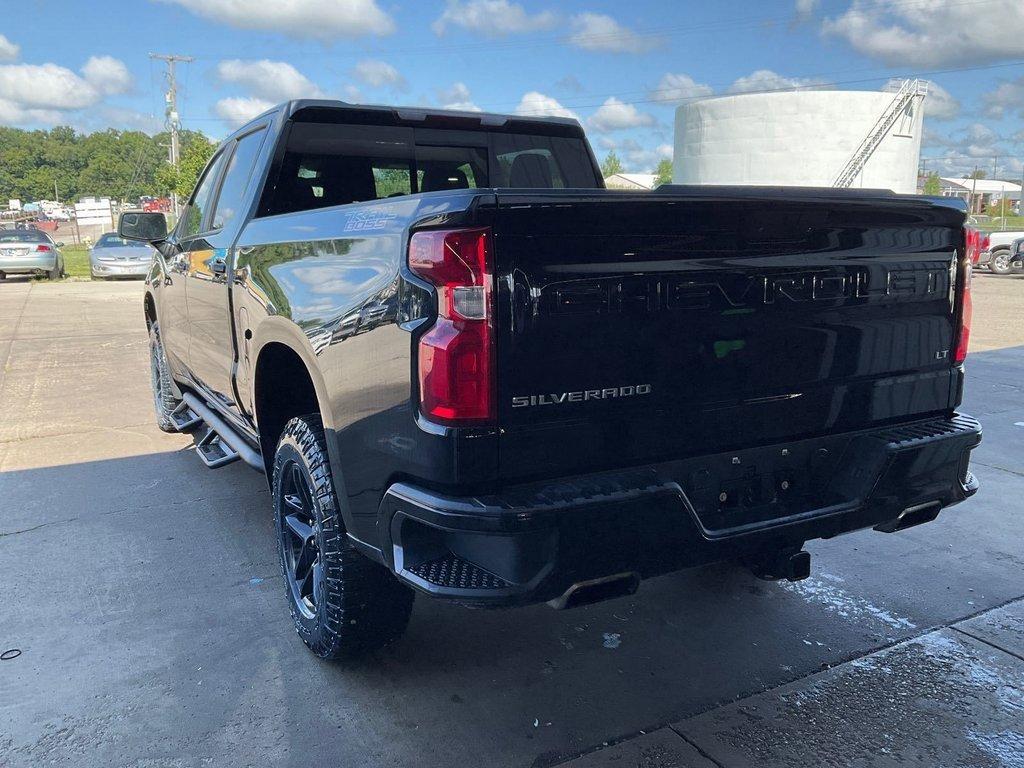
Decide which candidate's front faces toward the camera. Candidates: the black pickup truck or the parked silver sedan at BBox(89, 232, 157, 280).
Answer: the parked silver sedan

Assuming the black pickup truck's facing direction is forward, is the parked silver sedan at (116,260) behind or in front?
in front

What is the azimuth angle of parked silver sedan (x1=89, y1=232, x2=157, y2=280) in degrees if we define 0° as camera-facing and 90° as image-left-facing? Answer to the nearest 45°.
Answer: approximately 0°

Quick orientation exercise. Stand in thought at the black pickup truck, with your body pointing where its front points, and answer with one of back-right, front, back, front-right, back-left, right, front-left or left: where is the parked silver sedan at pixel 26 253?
front

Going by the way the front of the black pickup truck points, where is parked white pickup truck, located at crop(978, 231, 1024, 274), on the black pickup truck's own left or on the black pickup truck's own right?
on the black pickup truck's own right

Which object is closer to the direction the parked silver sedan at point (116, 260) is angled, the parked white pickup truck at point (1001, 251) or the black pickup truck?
the black pickup truck

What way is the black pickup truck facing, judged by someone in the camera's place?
facing away from the viewer and to the left of the viewer

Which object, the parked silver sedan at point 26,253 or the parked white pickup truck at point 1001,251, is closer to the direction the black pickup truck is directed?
the parked silver sedan

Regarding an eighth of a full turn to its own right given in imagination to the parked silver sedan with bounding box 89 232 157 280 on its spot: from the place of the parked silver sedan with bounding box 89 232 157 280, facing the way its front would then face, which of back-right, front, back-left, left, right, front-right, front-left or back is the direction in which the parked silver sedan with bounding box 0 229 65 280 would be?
front-right

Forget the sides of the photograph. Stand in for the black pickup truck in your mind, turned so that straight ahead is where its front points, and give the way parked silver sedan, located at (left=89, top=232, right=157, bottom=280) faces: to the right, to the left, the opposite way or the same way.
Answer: the opposite way

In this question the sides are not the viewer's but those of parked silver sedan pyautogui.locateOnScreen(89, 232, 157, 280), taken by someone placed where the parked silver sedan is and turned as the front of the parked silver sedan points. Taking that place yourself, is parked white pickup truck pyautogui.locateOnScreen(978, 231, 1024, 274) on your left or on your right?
on your left

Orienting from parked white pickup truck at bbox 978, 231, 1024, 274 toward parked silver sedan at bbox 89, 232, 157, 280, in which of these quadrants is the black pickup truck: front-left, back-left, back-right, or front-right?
front-left

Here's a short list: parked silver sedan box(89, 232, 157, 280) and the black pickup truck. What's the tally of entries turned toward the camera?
1

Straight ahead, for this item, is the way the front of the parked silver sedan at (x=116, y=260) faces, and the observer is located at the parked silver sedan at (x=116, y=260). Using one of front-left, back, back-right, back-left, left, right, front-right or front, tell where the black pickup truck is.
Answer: front
